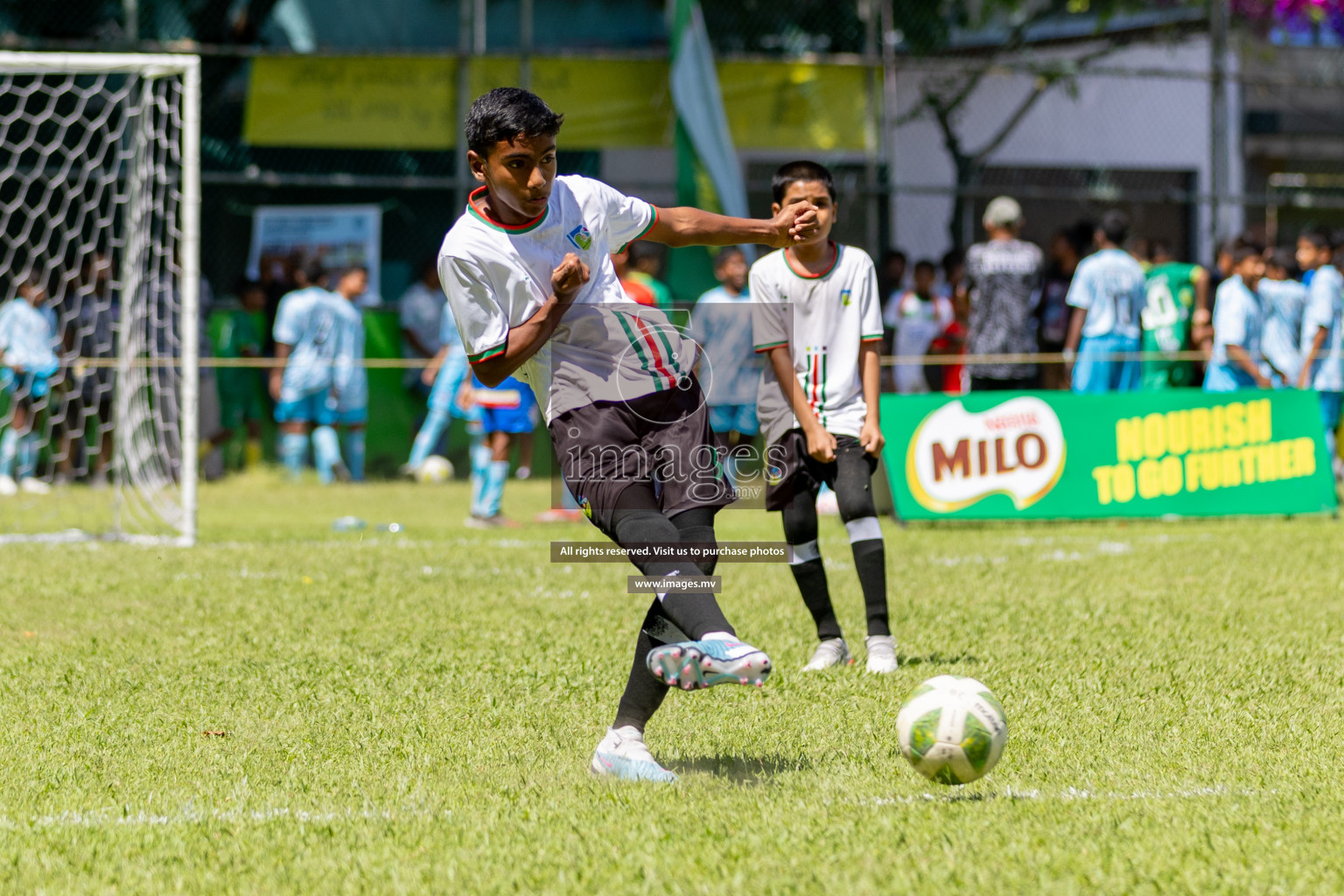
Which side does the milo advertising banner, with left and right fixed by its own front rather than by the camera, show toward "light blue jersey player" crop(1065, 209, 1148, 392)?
back

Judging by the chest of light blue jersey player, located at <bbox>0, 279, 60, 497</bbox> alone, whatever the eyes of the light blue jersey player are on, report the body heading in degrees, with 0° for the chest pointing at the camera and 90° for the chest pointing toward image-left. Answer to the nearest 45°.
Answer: approximately 315°

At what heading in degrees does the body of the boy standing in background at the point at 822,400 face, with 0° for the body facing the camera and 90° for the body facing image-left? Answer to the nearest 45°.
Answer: approximately 0°

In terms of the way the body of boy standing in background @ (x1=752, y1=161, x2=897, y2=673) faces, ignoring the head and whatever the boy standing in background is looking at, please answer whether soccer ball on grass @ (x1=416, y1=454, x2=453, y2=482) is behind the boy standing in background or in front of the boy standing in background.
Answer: behind
